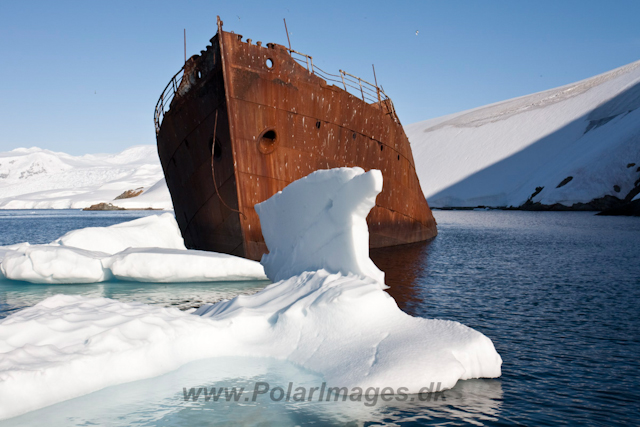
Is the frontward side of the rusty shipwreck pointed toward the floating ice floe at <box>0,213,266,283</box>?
yes

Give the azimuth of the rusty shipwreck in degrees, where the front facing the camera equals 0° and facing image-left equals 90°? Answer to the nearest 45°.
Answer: approximately 45°

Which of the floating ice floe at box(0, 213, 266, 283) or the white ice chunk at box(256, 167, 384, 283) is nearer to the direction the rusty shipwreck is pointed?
the floating ice floe

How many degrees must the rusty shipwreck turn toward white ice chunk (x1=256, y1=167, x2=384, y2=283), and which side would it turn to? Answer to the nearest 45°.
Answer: approximately 45° to its left
